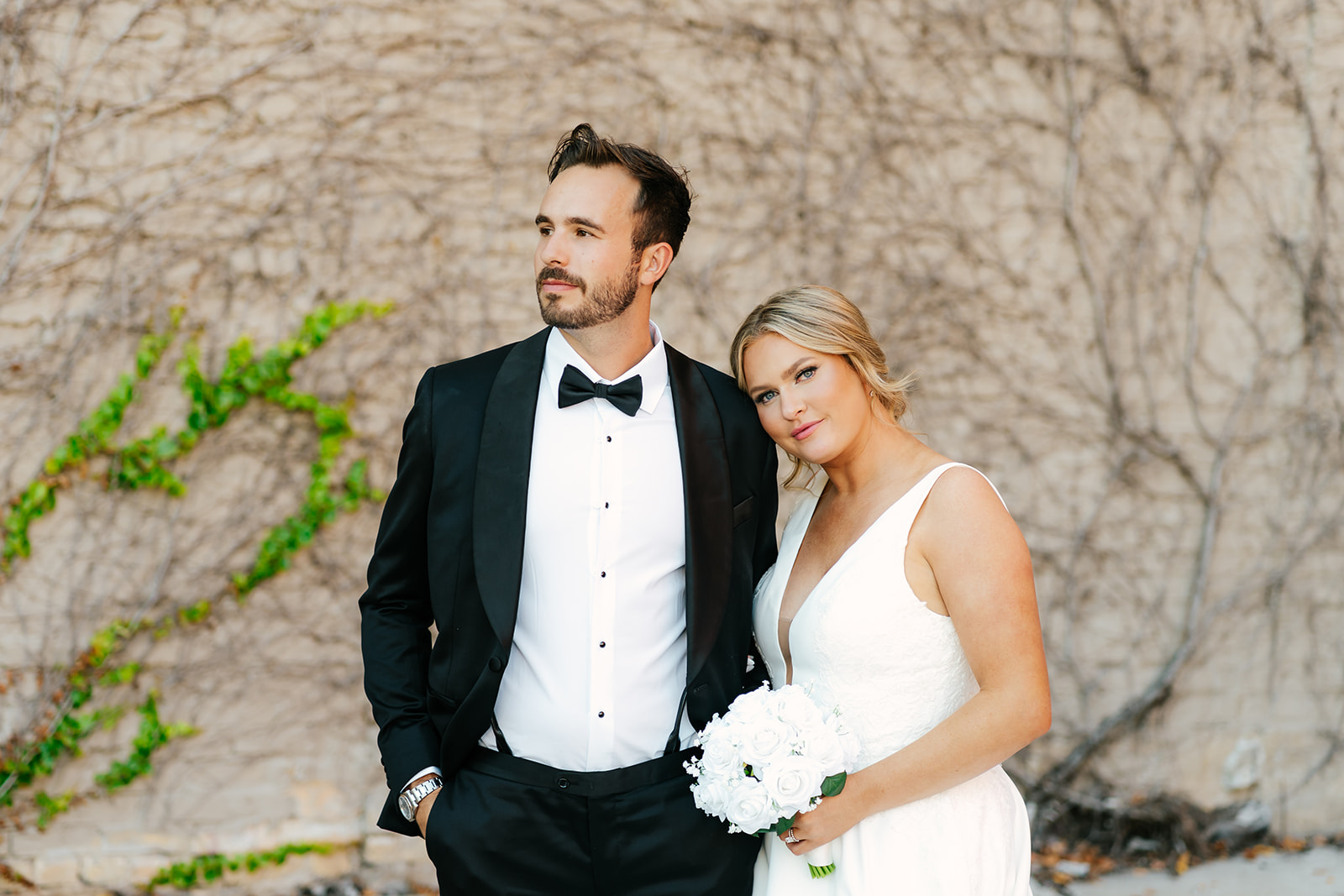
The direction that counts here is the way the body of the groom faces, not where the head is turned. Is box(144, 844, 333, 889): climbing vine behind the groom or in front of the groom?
behind

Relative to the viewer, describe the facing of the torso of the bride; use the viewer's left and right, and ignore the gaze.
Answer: facing the viewer and to the left of the viewer

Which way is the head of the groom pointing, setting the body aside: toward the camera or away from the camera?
toward the camera

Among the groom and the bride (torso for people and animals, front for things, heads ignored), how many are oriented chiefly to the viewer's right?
0

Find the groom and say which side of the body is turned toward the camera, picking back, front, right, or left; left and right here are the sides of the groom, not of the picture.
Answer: front

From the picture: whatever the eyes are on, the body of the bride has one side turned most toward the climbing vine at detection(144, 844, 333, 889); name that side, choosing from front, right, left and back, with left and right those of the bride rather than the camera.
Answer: right
